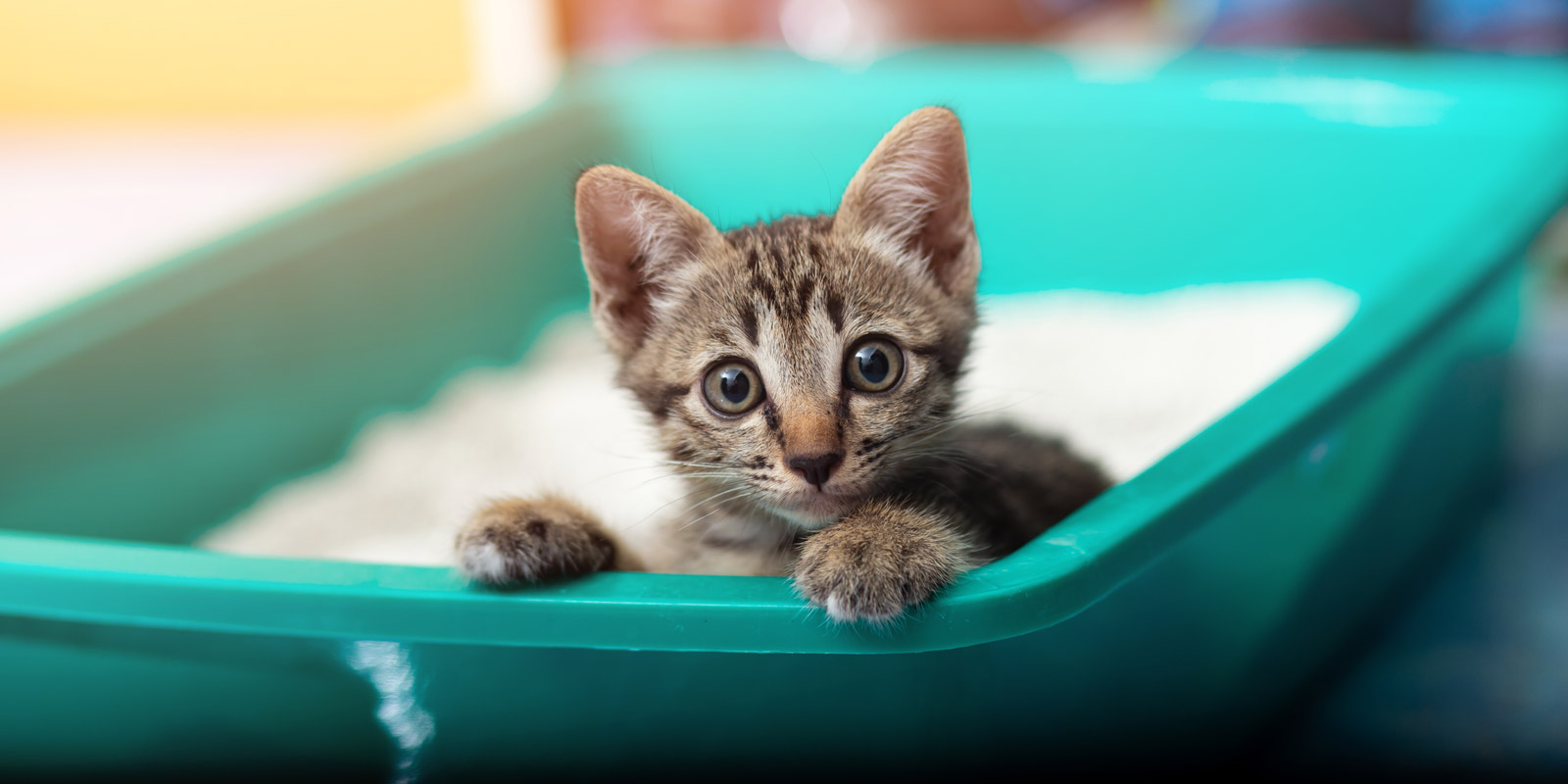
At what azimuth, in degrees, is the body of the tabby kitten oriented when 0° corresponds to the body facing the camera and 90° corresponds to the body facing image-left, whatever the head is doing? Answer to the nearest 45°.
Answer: approximately 0°
